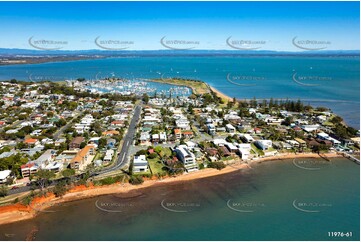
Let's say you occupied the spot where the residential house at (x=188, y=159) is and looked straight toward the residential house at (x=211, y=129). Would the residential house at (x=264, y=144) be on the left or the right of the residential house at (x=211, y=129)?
right

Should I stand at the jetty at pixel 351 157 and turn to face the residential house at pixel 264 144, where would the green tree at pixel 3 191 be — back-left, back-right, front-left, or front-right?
front-left

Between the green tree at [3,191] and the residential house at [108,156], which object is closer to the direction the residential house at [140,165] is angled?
the green tree
